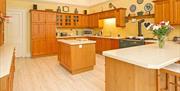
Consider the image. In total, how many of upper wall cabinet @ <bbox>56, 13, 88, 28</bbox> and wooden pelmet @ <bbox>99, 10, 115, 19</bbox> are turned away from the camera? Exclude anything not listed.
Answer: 0

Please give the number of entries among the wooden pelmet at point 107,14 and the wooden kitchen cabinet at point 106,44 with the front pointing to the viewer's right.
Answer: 0

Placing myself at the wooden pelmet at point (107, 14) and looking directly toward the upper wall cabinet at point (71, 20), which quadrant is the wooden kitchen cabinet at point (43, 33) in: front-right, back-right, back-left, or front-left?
front-left

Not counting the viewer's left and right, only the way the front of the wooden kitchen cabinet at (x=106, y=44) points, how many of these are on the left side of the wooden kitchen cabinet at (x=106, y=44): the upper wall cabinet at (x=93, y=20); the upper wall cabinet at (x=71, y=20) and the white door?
0

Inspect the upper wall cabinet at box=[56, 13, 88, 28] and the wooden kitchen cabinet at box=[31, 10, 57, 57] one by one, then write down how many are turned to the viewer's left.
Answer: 0

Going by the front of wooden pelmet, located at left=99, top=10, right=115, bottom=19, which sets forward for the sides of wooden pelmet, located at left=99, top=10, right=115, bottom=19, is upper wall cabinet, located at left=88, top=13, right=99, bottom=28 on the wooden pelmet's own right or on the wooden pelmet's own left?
on the wooden pelmet's own right

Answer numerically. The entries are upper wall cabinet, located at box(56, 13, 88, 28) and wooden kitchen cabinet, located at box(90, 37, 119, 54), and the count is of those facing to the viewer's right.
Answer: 0

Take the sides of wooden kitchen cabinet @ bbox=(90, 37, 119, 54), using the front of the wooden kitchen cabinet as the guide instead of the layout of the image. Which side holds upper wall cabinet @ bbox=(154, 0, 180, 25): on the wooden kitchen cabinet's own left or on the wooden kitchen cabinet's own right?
on the wooden kitchen cabinet's own left

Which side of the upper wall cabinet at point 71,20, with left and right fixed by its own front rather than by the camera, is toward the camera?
front

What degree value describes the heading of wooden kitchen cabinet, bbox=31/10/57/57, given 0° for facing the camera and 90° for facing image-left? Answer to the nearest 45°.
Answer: approximately 315°

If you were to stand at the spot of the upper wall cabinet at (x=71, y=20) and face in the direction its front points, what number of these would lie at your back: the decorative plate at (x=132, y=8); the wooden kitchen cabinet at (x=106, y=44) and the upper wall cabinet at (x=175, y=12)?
0

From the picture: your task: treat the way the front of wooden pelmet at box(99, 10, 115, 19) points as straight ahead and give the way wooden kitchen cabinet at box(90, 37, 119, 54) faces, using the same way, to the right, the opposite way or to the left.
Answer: the same way
